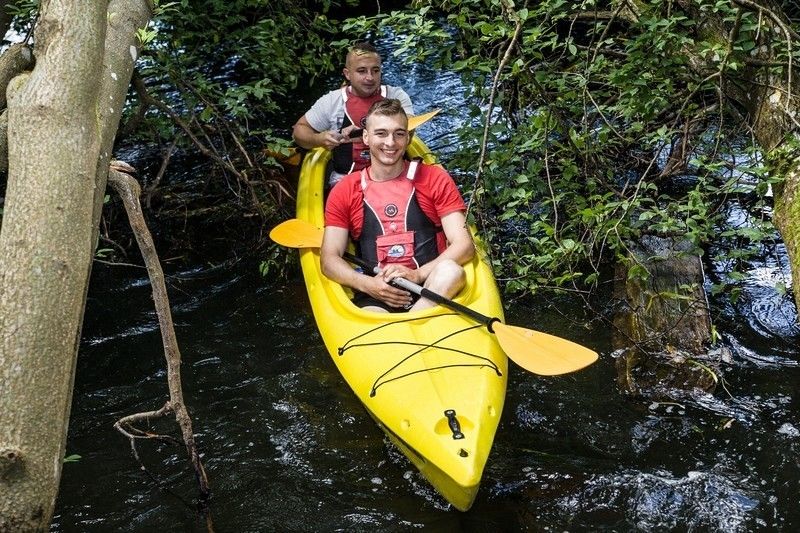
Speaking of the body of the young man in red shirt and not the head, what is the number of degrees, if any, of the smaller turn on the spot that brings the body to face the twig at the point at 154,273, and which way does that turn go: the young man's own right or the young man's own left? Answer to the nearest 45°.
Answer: approximately 45° to the young man's own right

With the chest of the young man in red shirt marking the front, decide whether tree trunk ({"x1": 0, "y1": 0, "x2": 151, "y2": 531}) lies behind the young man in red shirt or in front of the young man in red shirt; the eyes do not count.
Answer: in front

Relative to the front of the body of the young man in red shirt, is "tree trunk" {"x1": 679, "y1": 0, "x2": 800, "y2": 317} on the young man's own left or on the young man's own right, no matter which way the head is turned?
on the young man's own left

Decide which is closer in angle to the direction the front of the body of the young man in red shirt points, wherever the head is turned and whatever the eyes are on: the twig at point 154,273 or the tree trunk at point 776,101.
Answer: the twig

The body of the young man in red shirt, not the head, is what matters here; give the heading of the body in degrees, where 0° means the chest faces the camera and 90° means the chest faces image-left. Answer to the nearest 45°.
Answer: approximately 0°
